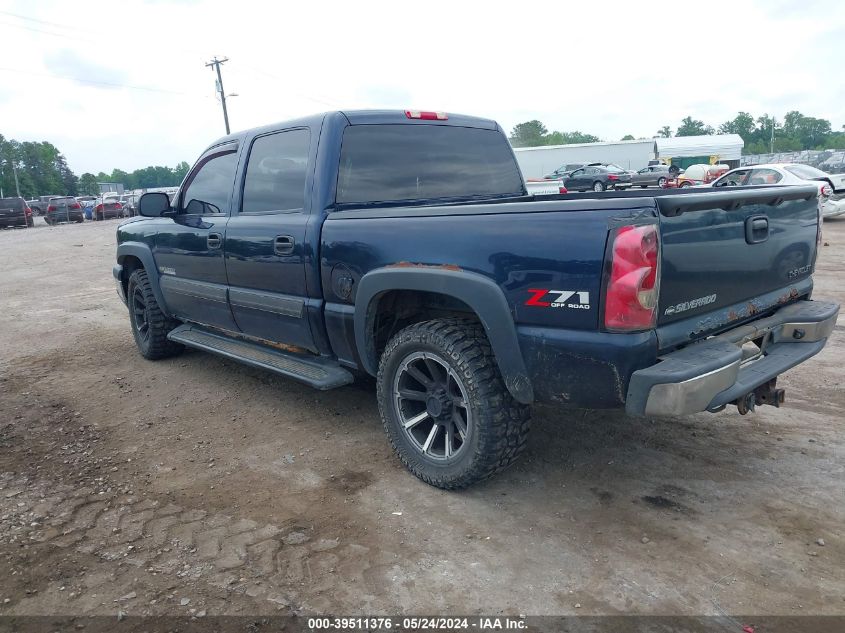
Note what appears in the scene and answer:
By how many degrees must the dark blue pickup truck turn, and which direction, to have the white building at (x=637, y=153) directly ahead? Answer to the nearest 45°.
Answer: approximately 45° to its right

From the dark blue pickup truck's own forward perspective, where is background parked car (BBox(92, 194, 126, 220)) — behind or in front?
in front

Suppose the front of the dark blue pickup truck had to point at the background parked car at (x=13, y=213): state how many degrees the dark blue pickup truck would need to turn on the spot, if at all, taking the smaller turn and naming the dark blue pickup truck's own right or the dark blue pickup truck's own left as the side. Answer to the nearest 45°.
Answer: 0° — it already faces it

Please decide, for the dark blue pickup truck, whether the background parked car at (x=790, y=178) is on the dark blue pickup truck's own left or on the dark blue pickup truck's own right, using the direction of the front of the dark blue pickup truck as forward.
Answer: on the dark blue pickup truck's own right

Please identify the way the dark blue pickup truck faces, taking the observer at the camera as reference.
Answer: facing away from the viewer and to the left of the viewer

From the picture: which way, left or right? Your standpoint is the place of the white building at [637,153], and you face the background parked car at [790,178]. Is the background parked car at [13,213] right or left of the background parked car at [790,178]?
right
